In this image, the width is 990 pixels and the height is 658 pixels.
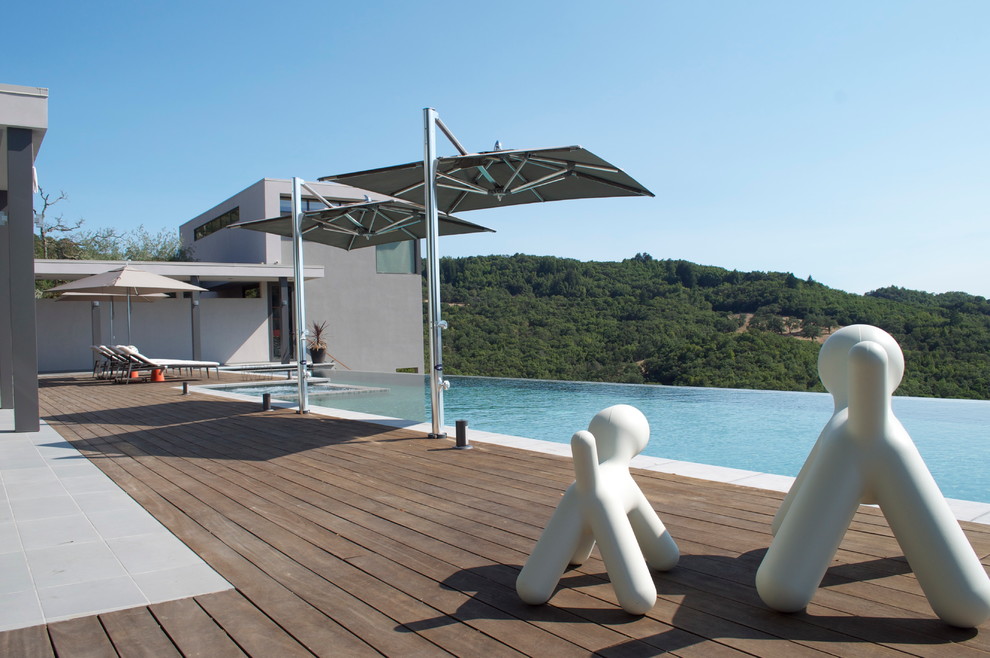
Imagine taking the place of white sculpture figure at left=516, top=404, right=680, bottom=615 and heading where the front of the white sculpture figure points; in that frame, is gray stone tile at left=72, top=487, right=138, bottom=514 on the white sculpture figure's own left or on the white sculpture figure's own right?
on the white sculpture figure's own left

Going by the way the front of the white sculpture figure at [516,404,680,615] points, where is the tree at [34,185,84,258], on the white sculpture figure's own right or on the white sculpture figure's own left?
on the white sculpture figure's own left

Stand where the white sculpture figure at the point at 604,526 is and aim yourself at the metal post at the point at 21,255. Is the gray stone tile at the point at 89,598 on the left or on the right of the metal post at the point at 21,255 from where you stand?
left

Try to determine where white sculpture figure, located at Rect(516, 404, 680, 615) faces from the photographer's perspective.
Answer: facing away from the viewer and to the right of the viewer

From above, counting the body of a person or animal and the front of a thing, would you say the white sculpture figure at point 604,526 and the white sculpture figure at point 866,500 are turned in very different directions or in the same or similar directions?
same or similar directions

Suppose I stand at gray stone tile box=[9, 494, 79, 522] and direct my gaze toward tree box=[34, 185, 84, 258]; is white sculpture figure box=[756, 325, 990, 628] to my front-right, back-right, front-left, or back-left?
back-right

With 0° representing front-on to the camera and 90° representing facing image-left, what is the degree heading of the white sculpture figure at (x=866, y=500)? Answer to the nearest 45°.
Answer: approximately 180°

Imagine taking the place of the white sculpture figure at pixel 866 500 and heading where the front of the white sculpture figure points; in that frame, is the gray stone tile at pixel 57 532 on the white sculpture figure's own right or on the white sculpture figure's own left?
on the white sculpture figure's own left
